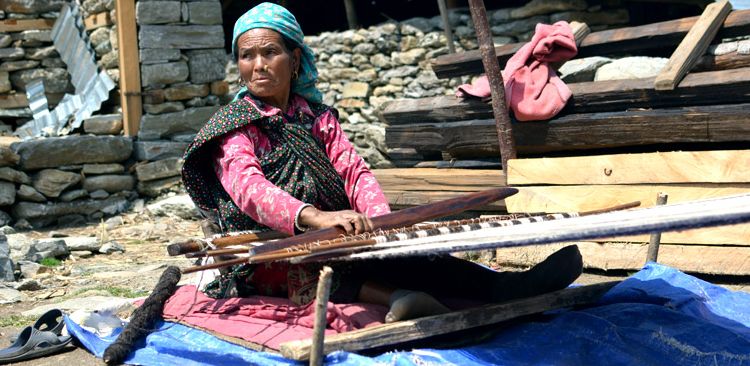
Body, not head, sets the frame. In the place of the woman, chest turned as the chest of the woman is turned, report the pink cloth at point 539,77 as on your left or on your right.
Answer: on your left

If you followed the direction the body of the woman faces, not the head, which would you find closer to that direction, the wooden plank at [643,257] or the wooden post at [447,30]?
the wooden plank

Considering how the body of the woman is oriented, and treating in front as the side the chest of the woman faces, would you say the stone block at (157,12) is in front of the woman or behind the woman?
behind

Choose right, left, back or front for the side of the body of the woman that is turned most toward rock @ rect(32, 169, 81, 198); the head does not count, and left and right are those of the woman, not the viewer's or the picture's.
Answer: back

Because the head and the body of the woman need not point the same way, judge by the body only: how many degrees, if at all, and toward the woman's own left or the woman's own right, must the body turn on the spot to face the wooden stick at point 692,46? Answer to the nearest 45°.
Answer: approximately 90° to the woman's own left

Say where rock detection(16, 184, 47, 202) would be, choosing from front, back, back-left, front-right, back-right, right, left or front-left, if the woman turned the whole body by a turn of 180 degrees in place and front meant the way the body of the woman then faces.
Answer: front

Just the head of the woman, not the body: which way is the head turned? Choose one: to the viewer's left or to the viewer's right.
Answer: to the viewer's left

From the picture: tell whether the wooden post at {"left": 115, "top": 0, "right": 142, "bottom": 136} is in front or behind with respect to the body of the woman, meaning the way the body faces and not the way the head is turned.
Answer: behind

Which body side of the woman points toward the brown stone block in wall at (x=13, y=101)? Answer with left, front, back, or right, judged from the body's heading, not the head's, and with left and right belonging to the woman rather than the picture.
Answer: back

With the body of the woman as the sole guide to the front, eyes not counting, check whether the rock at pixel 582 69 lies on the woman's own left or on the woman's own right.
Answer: on the woman's own left

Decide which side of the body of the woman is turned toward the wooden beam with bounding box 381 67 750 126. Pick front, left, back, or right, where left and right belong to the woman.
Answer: left

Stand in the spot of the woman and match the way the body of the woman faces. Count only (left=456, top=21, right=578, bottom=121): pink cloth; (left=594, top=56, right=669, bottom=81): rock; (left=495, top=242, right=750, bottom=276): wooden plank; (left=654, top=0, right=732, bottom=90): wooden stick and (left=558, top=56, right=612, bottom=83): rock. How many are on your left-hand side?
5

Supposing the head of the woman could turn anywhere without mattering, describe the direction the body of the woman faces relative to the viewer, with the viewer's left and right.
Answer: facing the viewer and to the right of the viewer
